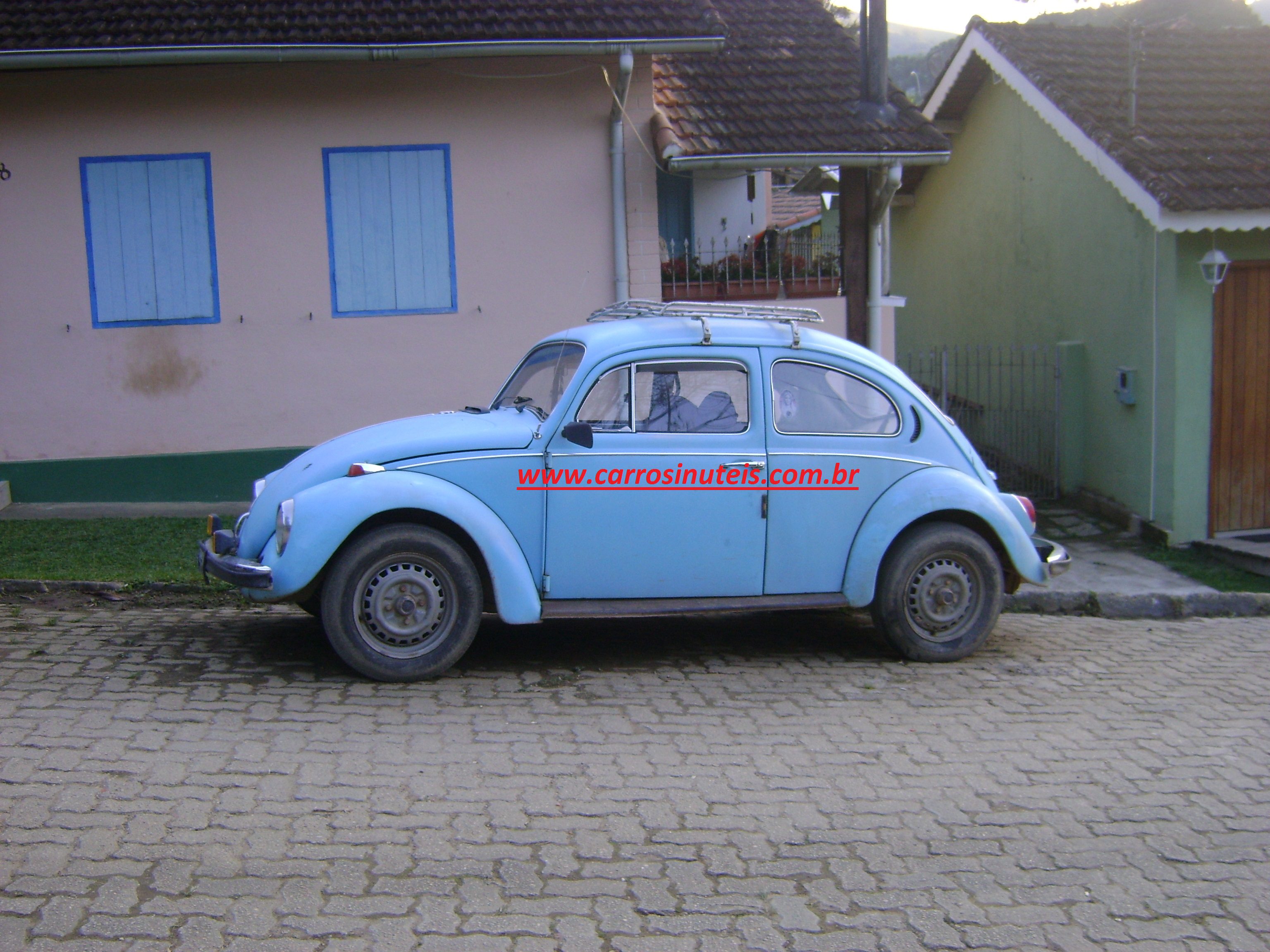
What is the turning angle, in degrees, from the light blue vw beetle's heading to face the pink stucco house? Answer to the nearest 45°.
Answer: approximately 45° to its right

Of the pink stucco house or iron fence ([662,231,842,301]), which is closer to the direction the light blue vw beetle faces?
the pink stucco house

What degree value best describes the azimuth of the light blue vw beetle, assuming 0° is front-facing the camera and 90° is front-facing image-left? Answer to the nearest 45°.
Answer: approximately 90°

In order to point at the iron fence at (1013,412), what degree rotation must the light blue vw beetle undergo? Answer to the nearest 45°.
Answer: approximately 135° to its right

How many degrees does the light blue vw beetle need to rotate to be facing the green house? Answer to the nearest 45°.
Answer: approximately 135° to its right

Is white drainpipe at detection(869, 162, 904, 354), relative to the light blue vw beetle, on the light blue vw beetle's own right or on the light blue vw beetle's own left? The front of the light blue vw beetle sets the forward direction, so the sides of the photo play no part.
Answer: on the light blue vw beetle's own right

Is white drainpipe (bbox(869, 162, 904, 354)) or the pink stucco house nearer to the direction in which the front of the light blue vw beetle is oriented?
the pink stucco house

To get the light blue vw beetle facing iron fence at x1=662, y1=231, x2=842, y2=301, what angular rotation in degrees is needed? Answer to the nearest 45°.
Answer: approximately 90° to its right
